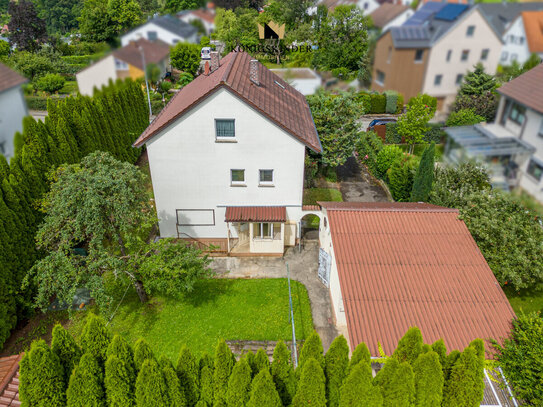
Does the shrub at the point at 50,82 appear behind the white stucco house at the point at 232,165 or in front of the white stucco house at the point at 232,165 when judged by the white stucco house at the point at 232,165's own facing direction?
behind

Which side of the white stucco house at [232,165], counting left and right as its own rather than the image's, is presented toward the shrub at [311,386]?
front

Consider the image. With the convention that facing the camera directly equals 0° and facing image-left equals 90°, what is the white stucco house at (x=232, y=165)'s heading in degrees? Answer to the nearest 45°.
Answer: approximately 0°

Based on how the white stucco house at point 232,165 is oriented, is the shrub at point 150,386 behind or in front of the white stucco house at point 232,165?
in front

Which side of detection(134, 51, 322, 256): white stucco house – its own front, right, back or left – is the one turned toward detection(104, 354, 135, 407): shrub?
front

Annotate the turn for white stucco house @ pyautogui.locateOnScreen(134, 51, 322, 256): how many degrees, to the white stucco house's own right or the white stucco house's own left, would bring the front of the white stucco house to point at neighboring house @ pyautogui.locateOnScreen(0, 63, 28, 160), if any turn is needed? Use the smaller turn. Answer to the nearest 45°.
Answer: approximately 135° to the white stucco house's own right
